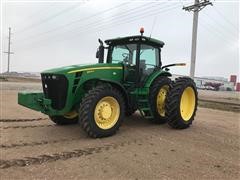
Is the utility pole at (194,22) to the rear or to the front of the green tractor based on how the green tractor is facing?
to the rear

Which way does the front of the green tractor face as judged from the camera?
facing the viewer and to the left of the viewer
